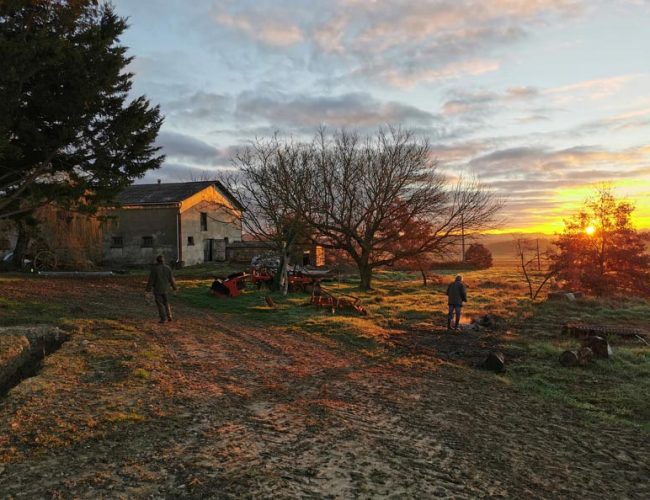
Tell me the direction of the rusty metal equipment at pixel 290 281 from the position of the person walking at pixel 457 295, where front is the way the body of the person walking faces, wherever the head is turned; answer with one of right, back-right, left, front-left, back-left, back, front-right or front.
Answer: front-left

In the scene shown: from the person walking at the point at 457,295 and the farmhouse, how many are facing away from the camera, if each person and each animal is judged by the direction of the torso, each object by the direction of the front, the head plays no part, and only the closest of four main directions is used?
1

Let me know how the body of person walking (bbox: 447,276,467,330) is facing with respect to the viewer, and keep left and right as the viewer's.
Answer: facing away from the viewer

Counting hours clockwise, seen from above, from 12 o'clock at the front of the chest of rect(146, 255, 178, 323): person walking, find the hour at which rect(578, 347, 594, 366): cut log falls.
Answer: The cut log is roughly at 4 o'clock from the person walking.

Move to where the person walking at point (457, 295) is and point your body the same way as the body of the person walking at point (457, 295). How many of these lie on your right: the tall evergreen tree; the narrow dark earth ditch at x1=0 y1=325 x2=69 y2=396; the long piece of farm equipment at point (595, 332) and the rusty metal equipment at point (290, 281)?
1

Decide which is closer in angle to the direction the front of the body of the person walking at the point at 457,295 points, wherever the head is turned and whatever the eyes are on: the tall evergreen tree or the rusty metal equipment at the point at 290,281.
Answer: the rusty metal equipment

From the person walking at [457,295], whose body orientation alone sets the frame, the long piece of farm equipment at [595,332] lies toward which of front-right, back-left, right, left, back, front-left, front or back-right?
right

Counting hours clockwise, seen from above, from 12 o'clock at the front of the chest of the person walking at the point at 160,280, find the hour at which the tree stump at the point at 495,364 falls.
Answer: The tree stump is roughly at 4 o'clock from the person walking.

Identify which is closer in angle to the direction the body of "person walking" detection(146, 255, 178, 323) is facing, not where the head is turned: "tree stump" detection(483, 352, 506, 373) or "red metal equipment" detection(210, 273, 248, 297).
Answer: the red metal equipment

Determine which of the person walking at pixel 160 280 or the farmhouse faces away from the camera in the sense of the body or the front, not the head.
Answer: the person walking

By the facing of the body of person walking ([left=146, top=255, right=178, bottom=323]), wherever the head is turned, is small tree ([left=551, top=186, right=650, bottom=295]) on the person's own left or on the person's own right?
on the person's own right

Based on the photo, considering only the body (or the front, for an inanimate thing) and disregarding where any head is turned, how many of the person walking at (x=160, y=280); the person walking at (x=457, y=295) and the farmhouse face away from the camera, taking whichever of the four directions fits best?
2

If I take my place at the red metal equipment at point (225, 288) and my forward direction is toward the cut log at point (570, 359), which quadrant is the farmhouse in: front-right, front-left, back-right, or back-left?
back-left

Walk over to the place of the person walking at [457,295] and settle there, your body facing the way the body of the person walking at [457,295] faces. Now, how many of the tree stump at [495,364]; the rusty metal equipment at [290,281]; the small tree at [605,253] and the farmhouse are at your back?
1

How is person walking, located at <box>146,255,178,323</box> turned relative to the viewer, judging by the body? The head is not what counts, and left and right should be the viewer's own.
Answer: facing away from the viewer

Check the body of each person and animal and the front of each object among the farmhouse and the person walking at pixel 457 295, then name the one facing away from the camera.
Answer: the person walking
